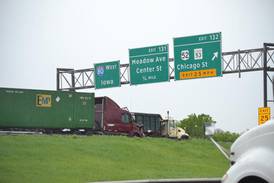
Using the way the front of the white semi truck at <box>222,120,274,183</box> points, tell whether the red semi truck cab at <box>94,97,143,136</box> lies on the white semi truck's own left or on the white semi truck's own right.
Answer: on the white semi truck's own right

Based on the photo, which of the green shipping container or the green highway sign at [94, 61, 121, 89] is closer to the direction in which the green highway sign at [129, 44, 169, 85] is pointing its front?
the green shipping container

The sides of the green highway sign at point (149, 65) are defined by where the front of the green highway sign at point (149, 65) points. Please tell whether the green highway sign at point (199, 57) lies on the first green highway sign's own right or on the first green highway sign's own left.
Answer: on the first green highway sign's own left

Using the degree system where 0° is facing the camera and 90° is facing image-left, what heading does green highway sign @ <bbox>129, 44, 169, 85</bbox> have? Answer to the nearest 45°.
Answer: approximately 45°

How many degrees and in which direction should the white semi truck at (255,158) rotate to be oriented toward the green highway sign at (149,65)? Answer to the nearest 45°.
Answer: approximately 90° to its right

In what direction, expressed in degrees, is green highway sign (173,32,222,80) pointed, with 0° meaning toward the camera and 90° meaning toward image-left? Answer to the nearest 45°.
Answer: approximately 45°

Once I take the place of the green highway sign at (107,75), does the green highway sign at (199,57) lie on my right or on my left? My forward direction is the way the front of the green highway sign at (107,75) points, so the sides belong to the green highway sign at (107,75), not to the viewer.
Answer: on my left

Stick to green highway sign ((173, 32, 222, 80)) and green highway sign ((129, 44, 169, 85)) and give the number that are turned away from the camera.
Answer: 0

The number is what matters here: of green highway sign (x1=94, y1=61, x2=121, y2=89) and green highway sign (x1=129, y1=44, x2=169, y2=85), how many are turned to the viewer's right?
0

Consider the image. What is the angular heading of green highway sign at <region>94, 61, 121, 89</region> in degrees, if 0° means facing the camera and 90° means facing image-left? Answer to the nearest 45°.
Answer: approximately 45°
